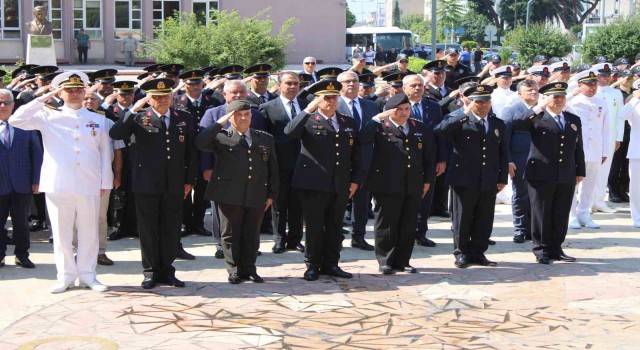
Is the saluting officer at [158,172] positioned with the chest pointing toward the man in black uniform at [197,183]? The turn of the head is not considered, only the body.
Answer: no

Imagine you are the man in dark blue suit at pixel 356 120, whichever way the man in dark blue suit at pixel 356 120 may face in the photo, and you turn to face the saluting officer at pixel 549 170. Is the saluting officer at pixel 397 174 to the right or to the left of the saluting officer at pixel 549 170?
right

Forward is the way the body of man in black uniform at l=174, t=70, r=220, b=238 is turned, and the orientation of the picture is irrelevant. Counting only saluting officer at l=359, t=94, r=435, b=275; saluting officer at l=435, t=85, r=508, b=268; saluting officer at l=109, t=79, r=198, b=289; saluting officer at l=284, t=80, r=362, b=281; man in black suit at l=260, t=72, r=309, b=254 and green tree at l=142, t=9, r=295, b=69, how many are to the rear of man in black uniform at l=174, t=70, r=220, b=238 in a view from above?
1

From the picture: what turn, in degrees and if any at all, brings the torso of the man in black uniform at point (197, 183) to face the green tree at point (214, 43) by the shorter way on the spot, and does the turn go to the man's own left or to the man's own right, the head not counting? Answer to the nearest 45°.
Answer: approximately 180°

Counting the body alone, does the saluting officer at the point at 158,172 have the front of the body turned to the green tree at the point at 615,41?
no

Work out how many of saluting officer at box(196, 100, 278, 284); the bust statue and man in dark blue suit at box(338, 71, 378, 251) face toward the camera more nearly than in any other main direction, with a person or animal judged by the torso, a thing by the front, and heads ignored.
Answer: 3

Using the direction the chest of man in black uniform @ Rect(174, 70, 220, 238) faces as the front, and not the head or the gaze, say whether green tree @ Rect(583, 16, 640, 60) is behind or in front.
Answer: behind

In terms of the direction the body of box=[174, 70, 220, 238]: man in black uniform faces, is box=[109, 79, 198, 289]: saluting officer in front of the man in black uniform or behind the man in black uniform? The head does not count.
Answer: in front

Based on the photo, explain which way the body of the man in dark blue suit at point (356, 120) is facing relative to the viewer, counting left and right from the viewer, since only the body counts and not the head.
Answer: facing the viewer

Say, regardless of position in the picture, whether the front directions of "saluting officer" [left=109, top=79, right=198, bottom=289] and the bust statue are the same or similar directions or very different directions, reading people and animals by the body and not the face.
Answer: same or similar directions

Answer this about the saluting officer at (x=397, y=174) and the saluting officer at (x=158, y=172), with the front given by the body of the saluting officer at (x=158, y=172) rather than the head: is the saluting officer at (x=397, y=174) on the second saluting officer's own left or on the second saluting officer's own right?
on the second saluting officer's own left

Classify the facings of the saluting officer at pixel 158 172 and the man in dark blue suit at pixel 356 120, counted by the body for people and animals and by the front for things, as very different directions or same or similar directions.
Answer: same or similar directions

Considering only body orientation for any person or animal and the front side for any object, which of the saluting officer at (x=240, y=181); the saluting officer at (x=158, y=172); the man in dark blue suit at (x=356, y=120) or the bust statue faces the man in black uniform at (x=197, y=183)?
the bust statue

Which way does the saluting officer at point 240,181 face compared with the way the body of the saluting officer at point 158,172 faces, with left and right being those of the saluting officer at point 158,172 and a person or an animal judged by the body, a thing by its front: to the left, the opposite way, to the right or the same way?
the same way

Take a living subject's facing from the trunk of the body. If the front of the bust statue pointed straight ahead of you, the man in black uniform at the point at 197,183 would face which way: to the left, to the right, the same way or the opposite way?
the same way

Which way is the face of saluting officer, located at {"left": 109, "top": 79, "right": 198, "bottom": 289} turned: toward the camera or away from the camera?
toward the camera

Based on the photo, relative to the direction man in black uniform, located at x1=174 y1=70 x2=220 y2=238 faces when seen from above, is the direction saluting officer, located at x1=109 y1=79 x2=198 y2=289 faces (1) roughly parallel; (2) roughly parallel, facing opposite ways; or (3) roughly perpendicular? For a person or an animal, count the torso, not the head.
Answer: roughly parallel

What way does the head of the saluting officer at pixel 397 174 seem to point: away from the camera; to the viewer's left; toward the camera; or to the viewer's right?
toward the camera

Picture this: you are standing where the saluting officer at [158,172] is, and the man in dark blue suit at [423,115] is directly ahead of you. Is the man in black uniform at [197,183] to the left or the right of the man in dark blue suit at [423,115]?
left

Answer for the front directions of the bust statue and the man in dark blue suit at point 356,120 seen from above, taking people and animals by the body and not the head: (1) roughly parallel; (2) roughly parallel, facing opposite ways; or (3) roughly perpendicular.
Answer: roughly parallel

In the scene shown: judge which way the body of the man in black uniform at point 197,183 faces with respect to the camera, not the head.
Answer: toward the camera
